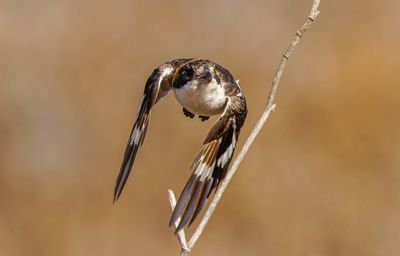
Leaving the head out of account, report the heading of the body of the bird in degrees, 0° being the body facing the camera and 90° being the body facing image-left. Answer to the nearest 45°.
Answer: approximately 0°
